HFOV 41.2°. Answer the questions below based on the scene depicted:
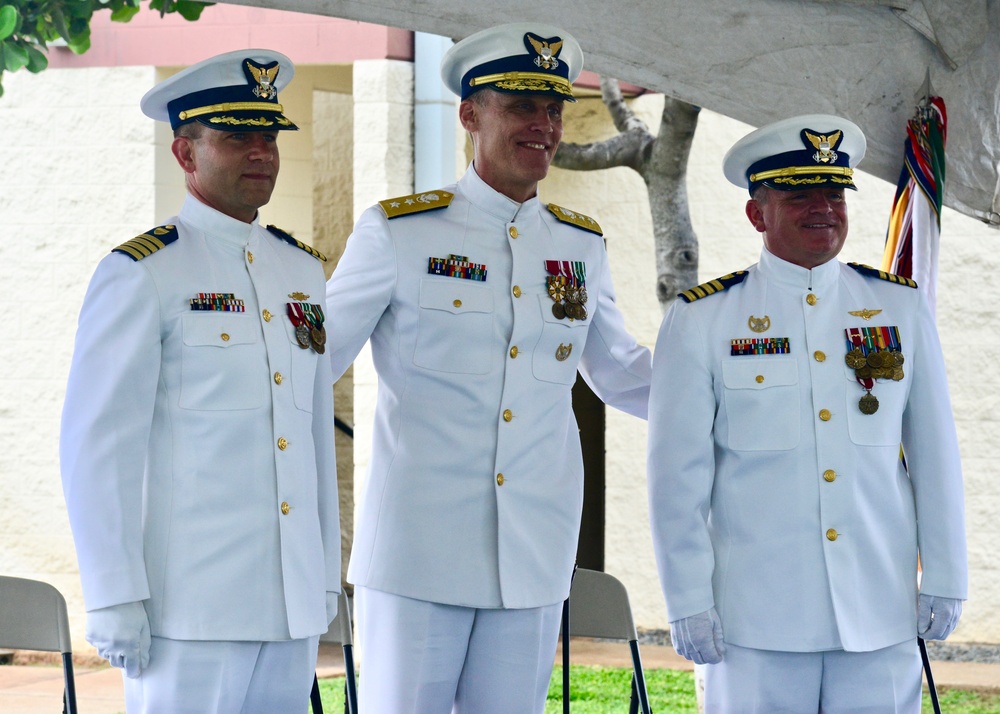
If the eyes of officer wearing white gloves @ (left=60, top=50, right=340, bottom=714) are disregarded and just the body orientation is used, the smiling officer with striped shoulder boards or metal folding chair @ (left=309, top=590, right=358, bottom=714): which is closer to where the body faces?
the smiling officer with striped shoulder boards

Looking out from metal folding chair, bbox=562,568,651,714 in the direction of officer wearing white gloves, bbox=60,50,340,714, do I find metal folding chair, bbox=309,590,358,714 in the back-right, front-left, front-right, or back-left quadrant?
front-right

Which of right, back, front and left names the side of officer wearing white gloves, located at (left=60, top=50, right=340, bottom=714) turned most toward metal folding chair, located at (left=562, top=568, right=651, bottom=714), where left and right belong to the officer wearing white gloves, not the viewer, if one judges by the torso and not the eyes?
left

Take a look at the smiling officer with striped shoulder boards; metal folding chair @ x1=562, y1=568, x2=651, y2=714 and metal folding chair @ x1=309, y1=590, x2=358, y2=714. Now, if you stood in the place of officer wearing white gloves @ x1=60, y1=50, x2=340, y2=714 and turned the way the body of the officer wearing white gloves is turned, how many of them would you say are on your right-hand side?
0

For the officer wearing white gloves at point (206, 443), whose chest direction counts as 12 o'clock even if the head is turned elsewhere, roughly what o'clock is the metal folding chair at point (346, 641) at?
The metal folding chair is roughly at 8 o'clock from the officer wearing white gloves.

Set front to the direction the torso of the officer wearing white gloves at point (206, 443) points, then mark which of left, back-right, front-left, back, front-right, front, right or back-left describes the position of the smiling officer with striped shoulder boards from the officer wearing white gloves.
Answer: front-left

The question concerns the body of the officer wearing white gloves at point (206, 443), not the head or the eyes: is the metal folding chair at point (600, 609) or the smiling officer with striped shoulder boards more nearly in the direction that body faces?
the smiling officer with striped shoulder boards

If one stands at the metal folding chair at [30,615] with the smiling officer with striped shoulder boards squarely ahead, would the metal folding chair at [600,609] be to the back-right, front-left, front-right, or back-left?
front-left

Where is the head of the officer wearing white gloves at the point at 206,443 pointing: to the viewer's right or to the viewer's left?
to the viewer's right

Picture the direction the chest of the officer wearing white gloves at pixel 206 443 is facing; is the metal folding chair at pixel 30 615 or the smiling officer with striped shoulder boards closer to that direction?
the smiling officer with striped shoulder boards

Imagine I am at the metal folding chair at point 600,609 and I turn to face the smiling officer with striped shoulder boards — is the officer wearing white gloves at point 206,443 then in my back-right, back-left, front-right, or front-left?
front-right

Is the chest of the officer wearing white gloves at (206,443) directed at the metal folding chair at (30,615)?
no

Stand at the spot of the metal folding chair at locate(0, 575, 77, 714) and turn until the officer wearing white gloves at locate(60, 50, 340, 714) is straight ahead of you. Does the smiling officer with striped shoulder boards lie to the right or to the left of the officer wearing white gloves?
left

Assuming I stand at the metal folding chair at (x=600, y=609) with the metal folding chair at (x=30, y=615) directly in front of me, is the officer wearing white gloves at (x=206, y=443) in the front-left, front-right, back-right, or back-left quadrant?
front-left

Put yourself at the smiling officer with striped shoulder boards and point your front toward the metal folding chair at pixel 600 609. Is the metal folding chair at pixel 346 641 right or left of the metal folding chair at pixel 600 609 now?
left
